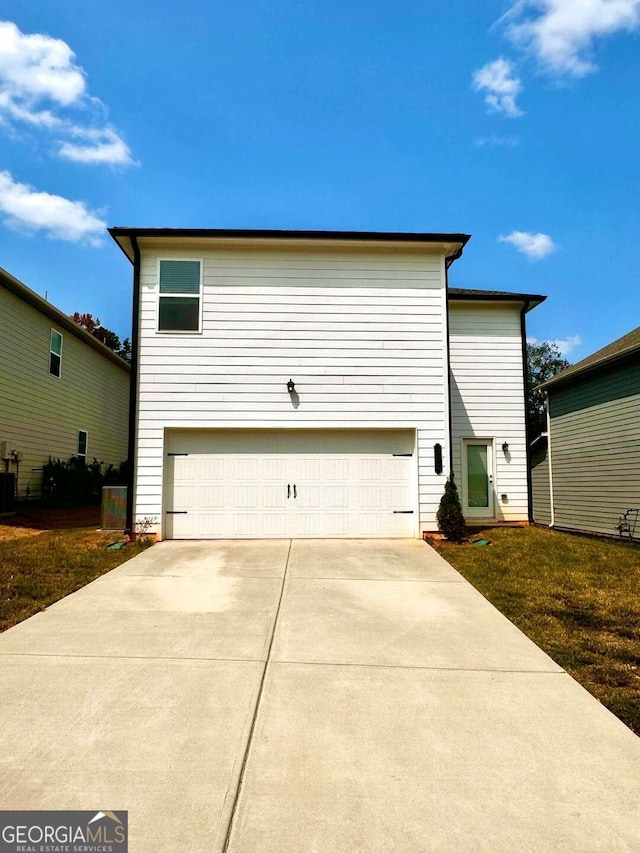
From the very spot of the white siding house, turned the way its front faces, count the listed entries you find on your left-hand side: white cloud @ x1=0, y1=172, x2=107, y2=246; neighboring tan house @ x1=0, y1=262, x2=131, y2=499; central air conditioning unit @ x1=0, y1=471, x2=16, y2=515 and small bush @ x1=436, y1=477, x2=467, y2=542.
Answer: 1

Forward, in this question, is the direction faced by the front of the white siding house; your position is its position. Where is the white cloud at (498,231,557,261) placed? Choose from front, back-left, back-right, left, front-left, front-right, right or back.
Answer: back-left

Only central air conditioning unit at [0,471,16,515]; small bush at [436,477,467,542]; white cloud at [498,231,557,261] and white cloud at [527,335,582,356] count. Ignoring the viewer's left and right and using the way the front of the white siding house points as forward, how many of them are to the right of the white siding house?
1

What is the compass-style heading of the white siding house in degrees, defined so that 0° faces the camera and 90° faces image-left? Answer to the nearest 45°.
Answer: approximately 0°

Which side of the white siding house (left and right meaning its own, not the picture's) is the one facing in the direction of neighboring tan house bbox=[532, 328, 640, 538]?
left

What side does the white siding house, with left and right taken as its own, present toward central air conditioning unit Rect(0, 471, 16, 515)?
right

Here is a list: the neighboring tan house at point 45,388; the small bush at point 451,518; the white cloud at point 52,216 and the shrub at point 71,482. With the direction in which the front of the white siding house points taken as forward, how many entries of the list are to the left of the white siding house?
1

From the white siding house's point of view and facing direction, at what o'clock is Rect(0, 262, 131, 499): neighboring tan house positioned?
The neighboring tan house is roughly at 4 o'clock from the white siding house.
